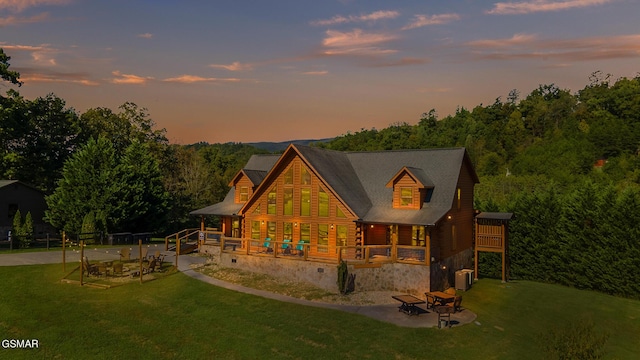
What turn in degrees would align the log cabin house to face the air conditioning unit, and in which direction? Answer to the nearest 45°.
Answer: approximately 135° to its left

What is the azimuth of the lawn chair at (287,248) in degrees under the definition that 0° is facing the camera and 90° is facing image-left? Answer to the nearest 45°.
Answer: approximately 45°

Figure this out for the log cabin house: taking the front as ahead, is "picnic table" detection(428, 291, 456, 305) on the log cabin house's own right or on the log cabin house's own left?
on the log cabin house's own left

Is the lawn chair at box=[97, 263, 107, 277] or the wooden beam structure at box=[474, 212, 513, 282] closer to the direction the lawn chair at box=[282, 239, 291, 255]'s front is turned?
the lawn chair

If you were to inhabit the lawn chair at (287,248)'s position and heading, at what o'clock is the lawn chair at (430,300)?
the lawn chair at (430,300) is roughly at 9 o'clock from the lawn chair at (287,248).

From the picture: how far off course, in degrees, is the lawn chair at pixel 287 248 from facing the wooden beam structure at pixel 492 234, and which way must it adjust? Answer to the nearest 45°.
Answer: approximately 135° to its left

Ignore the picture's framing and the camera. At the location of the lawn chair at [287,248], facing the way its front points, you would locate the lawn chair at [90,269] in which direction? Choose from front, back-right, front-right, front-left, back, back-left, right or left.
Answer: front-right

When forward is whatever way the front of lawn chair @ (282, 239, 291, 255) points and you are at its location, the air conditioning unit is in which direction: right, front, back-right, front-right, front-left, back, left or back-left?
back-left

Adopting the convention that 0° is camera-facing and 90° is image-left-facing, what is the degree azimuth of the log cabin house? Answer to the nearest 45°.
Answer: approximately 45°

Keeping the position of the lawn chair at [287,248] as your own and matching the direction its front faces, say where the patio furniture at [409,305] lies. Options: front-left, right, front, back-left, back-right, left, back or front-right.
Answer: left

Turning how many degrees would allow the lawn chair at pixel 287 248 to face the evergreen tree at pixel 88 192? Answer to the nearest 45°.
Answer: approximately 90° to its right

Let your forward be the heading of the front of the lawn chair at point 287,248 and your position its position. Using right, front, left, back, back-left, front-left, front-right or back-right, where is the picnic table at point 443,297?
left
